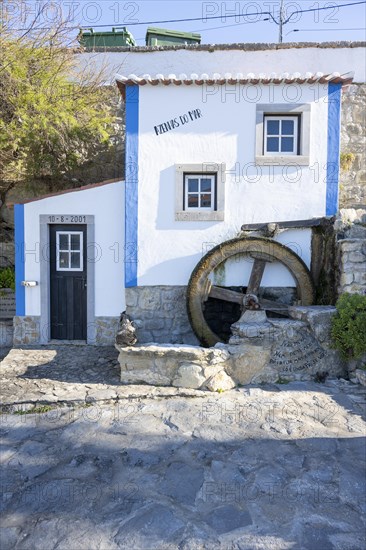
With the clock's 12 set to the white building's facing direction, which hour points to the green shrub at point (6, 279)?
The green shrub is roughly at 4 o'clock from the white building.

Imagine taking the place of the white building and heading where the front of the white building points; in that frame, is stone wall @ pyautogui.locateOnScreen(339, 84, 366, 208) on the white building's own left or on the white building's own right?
on the white building's own left

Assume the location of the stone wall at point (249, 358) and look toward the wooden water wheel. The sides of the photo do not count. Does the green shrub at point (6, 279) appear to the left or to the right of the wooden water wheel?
left

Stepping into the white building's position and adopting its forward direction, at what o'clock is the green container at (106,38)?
The green container is roughly at 5 o'clock from the white building.

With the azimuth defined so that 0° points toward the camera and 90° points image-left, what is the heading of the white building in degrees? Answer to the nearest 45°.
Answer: approximately 0°
